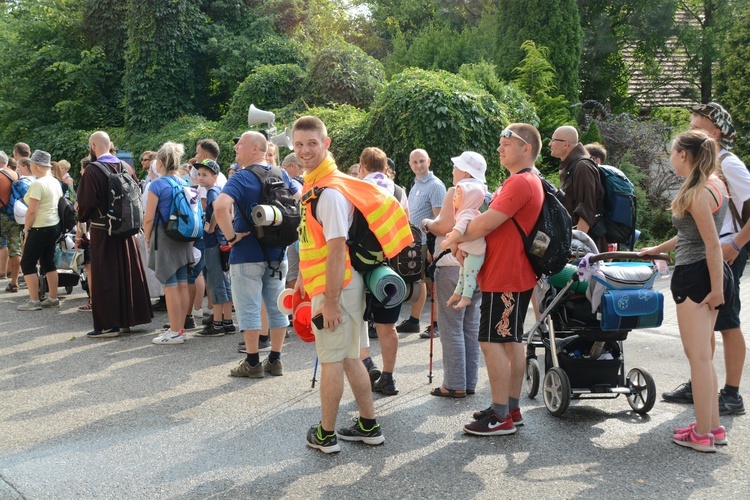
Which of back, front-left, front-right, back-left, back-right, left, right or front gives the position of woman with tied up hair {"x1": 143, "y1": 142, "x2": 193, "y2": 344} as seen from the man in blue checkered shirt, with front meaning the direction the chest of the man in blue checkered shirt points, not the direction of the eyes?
front-right

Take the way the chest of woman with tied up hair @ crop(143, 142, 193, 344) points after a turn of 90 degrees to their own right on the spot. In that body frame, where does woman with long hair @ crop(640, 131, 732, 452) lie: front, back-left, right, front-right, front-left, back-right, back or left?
back-right

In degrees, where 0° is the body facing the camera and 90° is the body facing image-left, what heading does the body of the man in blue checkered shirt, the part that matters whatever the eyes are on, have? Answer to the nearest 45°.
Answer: approximately 45°

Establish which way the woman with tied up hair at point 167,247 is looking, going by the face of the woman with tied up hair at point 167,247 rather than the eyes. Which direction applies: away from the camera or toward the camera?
away from the camera

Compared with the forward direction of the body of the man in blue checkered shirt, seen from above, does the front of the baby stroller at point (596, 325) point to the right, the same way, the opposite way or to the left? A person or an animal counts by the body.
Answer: to the right

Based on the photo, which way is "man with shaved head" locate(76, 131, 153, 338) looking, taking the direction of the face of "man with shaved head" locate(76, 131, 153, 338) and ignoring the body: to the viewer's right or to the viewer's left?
to the viewer's left

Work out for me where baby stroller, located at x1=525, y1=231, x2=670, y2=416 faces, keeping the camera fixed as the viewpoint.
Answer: facing away from the viewer and to the left of the viewer

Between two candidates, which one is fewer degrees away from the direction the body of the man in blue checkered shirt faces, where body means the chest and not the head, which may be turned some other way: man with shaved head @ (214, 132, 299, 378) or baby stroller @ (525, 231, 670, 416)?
the man with shaved head

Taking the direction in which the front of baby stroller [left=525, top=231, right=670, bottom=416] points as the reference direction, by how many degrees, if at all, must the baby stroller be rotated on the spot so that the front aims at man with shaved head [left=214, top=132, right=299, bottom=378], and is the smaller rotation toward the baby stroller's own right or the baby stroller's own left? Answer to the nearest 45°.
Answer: approximately 45° to the baby stroller's own left

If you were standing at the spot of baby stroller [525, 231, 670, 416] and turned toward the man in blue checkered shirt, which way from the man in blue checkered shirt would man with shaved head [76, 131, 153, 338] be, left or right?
left

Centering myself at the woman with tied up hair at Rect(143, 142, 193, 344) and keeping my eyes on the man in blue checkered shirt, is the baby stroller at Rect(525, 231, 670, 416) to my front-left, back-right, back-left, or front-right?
front-right

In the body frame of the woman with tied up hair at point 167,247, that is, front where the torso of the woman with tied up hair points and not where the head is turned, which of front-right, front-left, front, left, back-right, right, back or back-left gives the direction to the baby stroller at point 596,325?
back-left
